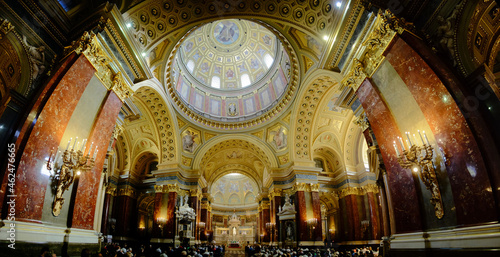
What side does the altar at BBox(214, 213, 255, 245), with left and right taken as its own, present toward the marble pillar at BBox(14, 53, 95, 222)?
front

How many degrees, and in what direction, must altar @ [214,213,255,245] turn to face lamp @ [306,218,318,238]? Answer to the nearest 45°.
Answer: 0° — it already faces it

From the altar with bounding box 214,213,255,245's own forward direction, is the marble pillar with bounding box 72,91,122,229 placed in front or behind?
in front

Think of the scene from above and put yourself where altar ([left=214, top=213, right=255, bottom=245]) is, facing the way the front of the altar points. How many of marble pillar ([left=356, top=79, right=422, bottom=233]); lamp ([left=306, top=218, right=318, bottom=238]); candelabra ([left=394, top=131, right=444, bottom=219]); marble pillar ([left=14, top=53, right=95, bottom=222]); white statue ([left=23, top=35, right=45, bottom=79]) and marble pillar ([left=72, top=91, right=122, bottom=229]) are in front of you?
6

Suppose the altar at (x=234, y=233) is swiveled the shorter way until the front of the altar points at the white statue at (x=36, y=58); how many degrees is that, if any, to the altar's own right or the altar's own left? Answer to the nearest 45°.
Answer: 0° — it already faces it

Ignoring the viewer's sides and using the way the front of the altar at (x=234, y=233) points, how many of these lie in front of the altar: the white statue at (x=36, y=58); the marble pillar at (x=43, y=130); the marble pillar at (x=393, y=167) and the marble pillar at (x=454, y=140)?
4

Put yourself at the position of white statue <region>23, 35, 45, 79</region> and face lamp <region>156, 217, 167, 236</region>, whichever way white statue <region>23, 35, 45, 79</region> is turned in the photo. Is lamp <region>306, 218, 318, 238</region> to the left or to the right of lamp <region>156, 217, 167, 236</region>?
right

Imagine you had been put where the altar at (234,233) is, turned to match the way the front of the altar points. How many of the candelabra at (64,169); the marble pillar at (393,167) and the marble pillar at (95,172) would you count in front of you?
3

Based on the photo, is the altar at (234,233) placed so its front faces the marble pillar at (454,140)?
yes

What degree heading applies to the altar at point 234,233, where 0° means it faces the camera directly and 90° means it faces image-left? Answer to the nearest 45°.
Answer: approximately 0°

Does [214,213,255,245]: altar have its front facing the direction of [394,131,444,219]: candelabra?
yes

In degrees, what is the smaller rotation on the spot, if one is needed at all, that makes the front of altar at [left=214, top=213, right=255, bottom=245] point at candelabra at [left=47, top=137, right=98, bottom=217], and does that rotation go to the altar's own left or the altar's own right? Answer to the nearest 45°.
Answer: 0° — it already faces it

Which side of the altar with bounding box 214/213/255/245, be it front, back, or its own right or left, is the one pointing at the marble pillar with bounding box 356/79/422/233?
front
